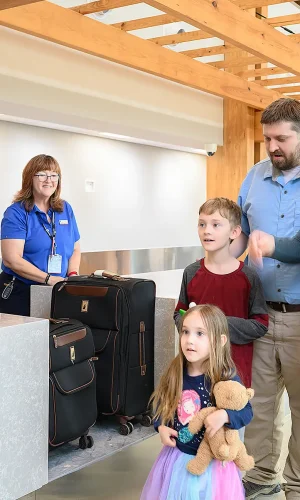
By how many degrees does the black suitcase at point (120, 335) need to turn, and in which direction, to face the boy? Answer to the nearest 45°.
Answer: approximately 90° to its left

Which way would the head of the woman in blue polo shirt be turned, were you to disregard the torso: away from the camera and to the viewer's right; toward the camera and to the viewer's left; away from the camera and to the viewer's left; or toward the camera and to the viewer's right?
toward the camera and to the viewer's right

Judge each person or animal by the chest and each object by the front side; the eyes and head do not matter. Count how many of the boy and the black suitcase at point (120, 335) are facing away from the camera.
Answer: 0

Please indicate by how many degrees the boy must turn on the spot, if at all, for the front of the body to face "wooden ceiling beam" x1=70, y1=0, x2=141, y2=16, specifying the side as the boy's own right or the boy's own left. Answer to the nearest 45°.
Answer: approximately 90° to the boy's own right

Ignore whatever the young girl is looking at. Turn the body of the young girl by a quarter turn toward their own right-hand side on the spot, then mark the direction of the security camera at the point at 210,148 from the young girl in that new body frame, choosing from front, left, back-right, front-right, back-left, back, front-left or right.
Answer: front-right

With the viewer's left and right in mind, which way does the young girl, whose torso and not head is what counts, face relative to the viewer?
facing the viewer and to the left of the viewer

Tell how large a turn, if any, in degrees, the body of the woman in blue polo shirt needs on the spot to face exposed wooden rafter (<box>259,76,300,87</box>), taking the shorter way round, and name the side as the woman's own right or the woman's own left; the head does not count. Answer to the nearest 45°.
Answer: approximately 90° to the woman's own left

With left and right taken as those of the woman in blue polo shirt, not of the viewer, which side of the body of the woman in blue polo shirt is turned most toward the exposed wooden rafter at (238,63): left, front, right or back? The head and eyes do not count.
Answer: left
